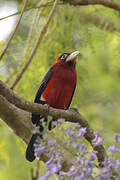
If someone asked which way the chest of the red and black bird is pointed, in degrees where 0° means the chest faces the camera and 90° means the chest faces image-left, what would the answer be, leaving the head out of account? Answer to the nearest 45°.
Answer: approximately 315°

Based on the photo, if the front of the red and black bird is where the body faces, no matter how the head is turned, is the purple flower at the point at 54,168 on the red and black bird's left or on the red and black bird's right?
on the red and black bird's right

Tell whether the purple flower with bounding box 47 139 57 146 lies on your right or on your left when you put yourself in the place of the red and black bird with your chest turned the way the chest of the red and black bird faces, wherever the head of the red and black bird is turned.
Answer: on your right
